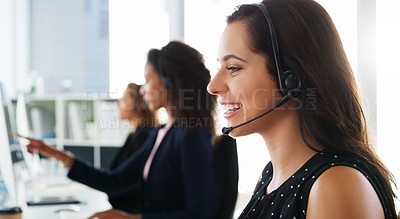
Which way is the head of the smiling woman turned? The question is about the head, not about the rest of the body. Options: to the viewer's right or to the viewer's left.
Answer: to the viewer's left

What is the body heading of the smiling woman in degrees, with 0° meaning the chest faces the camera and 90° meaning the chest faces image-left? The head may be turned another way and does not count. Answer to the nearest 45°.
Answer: approximately 90°

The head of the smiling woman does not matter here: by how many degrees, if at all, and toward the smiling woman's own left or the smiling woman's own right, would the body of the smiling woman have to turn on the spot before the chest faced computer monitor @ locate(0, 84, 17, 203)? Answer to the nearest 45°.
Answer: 0° — they already face it

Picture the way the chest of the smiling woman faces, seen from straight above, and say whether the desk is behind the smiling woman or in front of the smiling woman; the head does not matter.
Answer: in front
